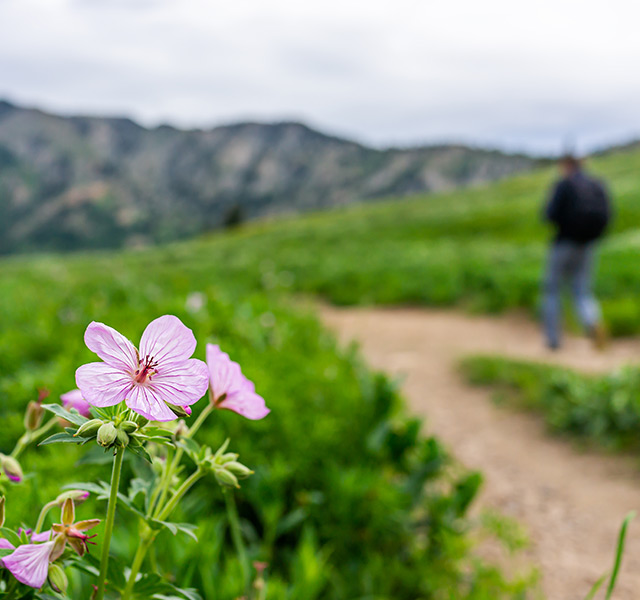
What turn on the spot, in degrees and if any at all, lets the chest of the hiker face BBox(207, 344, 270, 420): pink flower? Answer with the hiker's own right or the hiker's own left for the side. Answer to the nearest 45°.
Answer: approximately 135° to the hiker's own left

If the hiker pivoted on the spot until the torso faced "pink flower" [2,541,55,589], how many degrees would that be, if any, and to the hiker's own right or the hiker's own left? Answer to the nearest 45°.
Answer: approximately 135° to the hiker's own left

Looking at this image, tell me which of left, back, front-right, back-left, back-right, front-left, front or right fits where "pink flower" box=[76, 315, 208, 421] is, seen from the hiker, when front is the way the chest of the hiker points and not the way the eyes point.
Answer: back-left

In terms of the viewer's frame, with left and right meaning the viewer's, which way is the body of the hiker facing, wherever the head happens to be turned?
facing away from the viewer and to the left of the viewer
